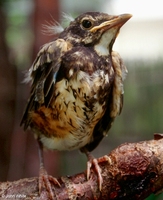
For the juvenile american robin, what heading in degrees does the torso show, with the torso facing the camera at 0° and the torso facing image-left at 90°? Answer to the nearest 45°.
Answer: approximately 315°
